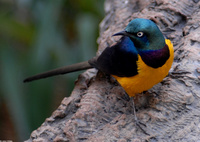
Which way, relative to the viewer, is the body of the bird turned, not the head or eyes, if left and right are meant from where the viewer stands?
facing the viewer and to the right of the viewer
